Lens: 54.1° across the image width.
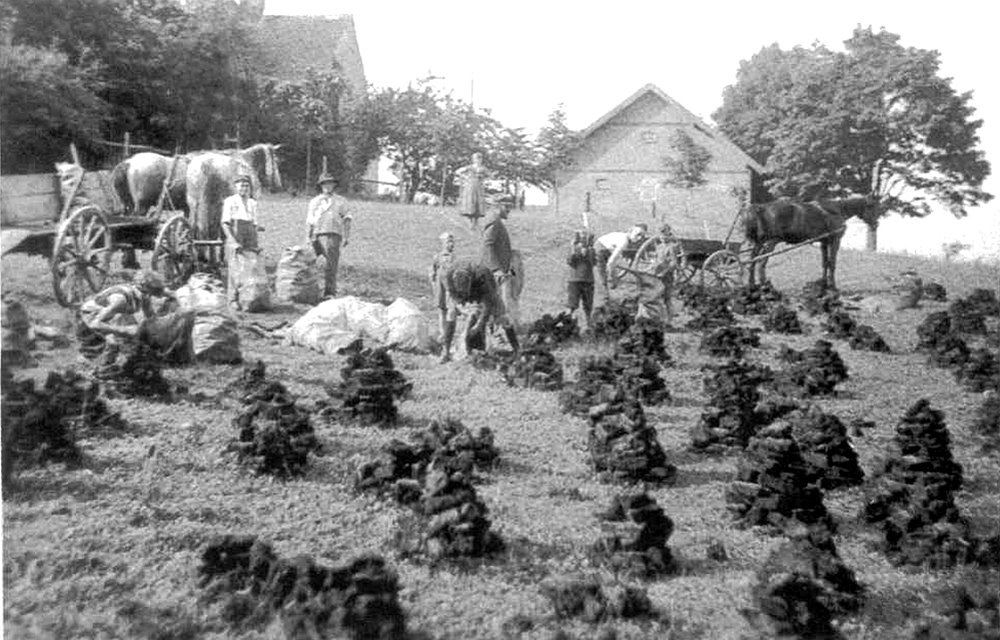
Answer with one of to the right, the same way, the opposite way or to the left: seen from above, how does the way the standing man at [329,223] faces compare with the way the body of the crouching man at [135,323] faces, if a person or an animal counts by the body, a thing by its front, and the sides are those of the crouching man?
to the right

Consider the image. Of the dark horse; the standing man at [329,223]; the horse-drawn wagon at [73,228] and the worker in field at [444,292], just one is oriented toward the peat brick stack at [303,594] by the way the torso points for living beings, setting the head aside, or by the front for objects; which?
the standing man

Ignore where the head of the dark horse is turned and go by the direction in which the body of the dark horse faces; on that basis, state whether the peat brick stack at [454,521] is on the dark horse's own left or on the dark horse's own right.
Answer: on the dark horse's own right

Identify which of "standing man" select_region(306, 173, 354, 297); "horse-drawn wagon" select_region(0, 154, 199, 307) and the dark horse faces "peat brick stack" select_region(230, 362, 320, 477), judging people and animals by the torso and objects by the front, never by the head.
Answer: the standing man

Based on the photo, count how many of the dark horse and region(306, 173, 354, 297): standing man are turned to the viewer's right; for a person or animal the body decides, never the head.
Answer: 1

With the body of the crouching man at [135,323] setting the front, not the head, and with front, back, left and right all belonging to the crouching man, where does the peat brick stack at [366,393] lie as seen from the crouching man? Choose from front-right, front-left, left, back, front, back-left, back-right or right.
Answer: front-right

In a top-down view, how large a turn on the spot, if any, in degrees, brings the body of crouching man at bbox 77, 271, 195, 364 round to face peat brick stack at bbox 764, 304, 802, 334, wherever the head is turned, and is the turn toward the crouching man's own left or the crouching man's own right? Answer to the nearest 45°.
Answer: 0° — they already face it

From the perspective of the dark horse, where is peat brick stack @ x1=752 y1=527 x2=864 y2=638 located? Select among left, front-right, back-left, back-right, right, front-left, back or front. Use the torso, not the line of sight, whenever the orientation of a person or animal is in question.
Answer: right

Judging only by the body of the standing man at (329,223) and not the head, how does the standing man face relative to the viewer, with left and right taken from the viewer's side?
facing the viewer

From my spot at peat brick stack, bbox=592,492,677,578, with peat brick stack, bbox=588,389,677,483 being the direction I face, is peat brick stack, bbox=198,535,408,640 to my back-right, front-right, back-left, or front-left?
back-left

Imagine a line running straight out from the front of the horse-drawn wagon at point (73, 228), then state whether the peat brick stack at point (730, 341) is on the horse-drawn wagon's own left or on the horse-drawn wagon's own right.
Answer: on the horse-drawn wagon's own right
